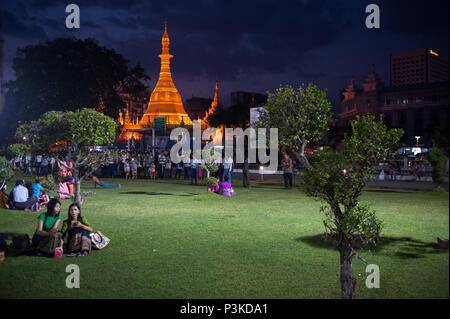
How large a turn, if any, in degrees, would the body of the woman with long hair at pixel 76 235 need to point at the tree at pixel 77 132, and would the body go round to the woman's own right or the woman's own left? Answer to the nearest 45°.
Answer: approximately 180°

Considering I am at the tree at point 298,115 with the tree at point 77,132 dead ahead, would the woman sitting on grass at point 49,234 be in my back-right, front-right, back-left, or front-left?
front-left

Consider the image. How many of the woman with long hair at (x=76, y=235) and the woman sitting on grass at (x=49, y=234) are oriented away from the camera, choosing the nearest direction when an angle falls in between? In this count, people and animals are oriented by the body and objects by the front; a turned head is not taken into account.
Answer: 0

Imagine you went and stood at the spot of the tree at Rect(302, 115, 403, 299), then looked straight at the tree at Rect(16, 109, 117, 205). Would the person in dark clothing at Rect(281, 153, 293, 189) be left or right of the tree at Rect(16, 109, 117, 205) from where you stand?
right

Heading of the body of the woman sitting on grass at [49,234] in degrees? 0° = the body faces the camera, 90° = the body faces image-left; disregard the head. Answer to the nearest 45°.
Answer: approximately 315°

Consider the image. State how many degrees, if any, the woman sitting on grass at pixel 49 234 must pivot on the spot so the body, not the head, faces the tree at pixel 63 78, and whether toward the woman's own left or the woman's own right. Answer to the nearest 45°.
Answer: approximately 135° to the woman's own left

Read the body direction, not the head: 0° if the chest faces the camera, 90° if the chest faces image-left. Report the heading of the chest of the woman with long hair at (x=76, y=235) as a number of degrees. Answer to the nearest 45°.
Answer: approximately 0°

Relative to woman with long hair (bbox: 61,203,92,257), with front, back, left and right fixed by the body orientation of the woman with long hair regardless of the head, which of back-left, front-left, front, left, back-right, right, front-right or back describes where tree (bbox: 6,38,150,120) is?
back

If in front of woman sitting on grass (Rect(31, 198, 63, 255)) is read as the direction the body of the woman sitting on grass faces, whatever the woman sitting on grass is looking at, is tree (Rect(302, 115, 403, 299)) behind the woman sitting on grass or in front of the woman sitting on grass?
in front
